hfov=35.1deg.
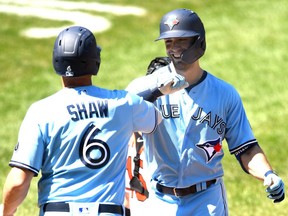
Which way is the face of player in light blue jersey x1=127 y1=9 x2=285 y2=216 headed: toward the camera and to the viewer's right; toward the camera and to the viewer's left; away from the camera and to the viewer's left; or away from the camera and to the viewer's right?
toward the camera and to the viewer's left

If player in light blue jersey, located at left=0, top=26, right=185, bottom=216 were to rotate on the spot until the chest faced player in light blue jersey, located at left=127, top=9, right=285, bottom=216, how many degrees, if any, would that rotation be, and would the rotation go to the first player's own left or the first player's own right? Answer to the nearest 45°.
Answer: approximately 45° to the first player's own right

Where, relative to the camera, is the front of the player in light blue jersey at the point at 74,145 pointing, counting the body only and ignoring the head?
away from the camera
